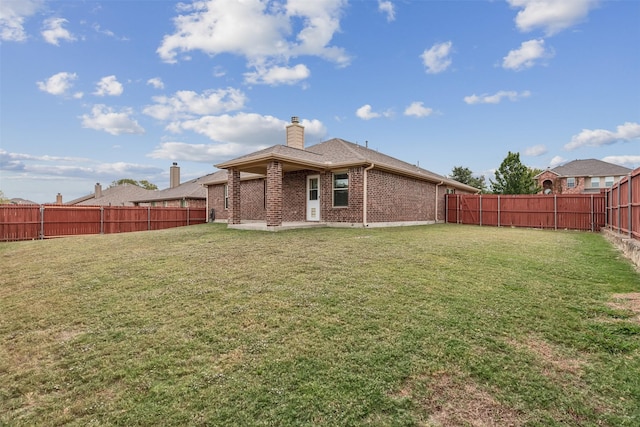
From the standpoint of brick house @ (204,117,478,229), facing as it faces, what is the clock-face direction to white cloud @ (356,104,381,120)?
The white cloud is roughly at 11 o'clock from the brick house.

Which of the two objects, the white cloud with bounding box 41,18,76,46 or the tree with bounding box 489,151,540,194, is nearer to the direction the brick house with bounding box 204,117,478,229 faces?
the tree

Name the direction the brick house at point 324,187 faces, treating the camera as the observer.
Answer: facing away from the viewer and to the right of the viewer

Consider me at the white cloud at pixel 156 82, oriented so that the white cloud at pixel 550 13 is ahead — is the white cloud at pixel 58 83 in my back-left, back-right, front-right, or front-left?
back-right

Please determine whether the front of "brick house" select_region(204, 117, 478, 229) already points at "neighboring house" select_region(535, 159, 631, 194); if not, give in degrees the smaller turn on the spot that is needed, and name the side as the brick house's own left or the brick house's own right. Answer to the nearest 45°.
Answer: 0° — it already faces it
